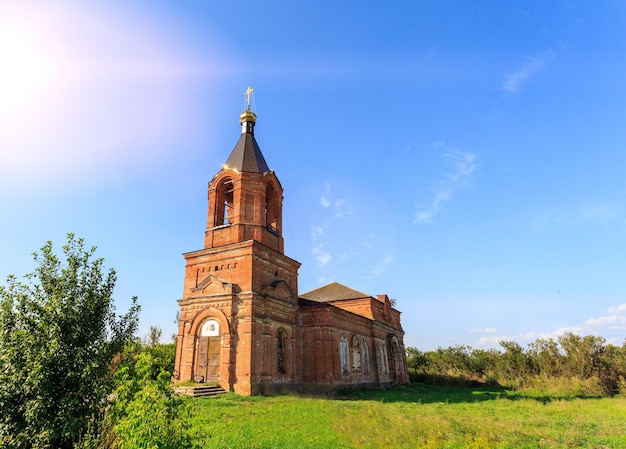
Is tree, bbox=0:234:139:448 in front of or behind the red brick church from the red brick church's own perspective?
in front

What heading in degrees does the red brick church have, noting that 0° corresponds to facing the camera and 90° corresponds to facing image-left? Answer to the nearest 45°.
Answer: approximately 45°
